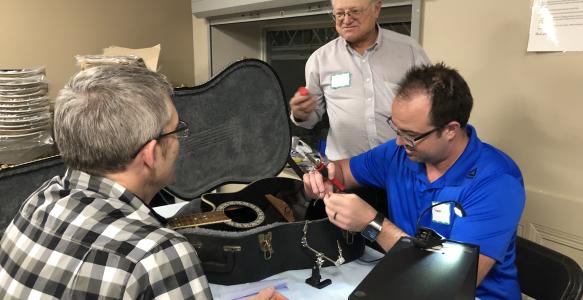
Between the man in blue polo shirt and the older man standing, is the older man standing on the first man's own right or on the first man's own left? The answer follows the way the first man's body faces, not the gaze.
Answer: on the first man's own right

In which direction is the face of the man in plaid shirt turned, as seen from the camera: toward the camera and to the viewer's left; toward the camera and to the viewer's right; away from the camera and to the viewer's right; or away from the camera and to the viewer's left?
away from the camera and to the viewer's right

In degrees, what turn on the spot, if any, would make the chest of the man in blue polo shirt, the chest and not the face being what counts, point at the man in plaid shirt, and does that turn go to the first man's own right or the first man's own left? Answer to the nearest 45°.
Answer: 0° — they already face them

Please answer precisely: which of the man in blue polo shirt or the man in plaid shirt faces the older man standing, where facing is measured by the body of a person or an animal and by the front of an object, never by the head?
the man in plaid shirt

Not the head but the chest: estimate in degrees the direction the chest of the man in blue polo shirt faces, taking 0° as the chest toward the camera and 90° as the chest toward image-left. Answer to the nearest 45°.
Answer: approximately 45°

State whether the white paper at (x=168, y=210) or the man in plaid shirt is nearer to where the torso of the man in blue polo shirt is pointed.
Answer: the man in plaid shirt

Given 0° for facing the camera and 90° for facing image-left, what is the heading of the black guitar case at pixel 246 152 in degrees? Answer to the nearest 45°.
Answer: approximately 0°

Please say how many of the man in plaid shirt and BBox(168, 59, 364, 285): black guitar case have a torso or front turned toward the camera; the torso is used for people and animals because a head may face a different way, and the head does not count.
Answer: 1

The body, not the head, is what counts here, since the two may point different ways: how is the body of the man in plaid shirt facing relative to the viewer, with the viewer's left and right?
facing away from the viewer and to the right of the viewer
